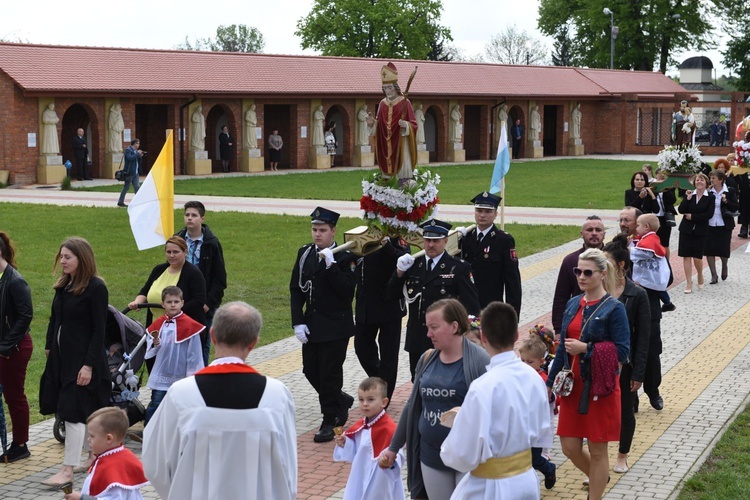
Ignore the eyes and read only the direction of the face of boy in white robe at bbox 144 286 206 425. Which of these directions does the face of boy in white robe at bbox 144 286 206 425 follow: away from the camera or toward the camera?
toward the camera

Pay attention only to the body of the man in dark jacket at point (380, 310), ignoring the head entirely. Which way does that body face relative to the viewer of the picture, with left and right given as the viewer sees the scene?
facing the viewer and to the left of the viewer

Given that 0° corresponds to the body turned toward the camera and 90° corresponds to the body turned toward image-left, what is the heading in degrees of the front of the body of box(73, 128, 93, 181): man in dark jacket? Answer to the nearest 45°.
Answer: approximately 315°

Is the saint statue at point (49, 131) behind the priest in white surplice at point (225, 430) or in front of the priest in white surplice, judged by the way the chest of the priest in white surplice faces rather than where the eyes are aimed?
in front

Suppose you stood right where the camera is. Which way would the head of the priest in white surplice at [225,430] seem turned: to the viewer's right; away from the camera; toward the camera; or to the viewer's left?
away from the camera

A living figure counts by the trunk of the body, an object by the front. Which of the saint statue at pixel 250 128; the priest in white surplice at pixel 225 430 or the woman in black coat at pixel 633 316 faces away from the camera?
the priest in white surplice

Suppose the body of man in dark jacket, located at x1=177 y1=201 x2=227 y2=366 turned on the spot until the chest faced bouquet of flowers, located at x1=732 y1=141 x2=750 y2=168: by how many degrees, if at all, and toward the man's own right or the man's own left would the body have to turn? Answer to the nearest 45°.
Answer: approximately 180°

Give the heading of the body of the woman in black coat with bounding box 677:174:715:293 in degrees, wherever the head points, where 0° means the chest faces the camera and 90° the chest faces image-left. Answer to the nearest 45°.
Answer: approximately 45°

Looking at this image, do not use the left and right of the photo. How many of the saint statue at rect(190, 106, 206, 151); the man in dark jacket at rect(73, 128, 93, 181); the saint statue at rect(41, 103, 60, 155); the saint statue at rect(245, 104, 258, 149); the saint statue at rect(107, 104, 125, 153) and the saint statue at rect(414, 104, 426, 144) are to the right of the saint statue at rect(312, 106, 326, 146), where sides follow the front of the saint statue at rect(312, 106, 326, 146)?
5

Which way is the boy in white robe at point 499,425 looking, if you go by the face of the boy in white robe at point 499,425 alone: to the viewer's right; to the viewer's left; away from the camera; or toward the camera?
away from the camera

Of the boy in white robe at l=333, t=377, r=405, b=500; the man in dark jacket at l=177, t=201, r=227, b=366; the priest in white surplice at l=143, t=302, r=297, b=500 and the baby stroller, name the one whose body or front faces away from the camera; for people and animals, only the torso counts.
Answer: the priest in white surplice

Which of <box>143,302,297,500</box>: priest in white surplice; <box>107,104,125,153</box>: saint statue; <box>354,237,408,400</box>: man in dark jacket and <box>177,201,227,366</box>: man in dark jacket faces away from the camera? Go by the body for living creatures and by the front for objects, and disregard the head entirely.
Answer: the priest in white surplice

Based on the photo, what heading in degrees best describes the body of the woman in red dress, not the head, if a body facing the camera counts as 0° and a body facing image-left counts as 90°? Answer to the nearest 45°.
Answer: approximately 45°

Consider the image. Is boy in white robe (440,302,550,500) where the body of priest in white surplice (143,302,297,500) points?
no

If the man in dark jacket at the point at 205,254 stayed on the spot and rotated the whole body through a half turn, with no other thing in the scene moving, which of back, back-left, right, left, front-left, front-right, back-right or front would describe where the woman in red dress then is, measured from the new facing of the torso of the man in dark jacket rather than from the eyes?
right

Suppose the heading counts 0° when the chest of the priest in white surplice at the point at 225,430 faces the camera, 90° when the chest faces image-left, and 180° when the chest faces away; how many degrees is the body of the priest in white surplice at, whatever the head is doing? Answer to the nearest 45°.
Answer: approximately 180°

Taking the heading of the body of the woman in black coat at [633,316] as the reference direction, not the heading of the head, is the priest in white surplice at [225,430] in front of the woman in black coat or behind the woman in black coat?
in front

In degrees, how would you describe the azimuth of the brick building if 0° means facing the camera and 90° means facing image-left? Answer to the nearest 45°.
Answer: approximately 315°

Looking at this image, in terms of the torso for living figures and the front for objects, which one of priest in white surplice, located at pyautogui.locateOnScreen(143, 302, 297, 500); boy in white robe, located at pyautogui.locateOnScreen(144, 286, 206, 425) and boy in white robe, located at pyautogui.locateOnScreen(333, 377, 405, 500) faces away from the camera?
the priest in white surplice
